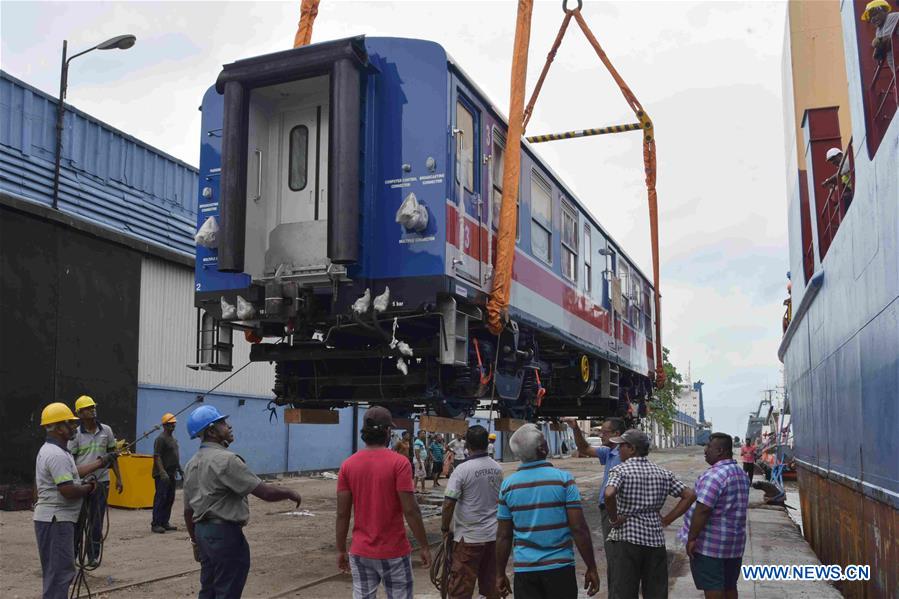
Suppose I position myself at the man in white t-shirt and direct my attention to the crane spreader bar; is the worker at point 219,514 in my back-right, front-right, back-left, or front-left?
back-left

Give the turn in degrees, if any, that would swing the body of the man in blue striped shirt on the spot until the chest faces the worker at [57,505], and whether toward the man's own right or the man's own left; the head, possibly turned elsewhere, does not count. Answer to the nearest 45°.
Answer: approximately 90° to the man's own left

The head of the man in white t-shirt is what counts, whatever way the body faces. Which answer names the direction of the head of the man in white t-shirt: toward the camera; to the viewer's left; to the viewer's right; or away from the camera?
away from the camera

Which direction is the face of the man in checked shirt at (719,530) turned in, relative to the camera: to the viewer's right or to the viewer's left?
to the viewer's left

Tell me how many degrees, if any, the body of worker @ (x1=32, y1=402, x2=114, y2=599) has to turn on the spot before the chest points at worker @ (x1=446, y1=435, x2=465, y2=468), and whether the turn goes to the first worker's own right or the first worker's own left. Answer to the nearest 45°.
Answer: approximately 45° to the first worker's own left

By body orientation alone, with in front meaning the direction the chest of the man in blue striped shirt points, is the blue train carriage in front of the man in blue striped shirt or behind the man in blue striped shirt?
in front

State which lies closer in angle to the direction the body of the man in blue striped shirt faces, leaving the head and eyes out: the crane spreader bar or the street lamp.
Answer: the crane spreader bar

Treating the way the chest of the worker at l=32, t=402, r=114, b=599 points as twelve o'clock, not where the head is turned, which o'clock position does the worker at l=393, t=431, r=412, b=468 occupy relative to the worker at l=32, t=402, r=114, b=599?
the worker at l=393, t=431, r=412, b=468 is roughly at 10 o'clock from the worker at l=32, t=402, r=114, b=599.

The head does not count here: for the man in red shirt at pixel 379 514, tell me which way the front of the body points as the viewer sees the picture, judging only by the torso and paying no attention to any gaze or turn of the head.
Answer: away from the camera

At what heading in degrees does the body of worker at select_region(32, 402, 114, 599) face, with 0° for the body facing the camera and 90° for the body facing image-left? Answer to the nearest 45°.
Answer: approximately 270°
